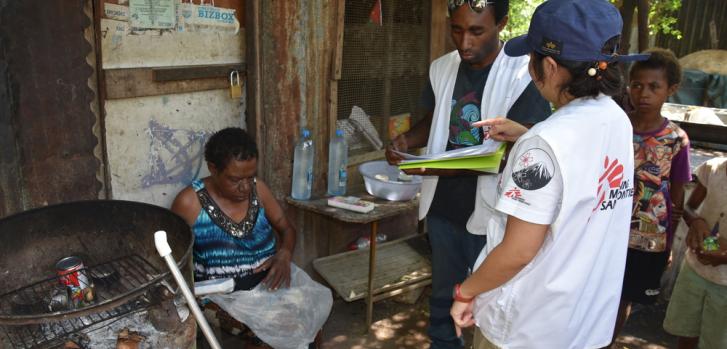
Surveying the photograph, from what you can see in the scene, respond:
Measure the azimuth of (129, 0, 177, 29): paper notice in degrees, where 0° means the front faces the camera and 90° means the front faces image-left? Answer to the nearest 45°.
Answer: approximately 0°

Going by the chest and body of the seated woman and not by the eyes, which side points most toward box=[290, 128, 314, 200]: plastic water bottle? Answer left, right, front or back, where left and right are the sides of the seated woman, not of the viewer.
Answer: left

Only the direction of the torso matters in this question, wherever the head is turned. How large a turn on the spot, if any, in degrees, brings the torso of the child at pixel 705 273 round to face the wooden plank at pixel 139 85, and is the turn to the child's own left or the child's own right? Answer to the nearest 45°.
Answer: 0° — they already face it

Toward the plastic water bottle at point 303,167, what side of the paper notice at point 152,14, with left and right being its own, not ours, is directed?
left

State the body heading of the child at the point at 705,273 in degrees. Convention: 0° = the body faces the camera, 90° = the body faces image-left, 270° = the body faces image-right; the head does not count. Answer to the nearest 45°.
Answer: approximately 45°

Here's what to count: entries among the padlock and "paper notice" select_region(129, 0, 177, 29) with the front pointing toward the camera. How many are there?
2

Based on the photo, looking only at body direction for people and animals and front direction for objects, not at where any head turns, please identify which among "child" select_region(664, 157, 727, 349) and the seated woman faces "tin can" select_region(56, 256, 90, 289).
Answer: the child

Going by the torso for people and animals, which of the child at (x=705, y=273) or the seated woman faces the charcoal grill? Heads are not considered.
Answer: the child

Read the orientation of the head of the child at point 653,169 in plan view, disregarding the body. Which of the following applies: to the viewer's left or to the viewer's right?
to the viewer's left

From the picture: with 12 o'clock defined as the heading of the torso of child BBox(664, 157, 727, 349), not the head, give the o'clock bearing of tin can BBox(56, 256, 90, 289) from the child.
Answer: The tin can is roughly at 12 o'clock from the child.
